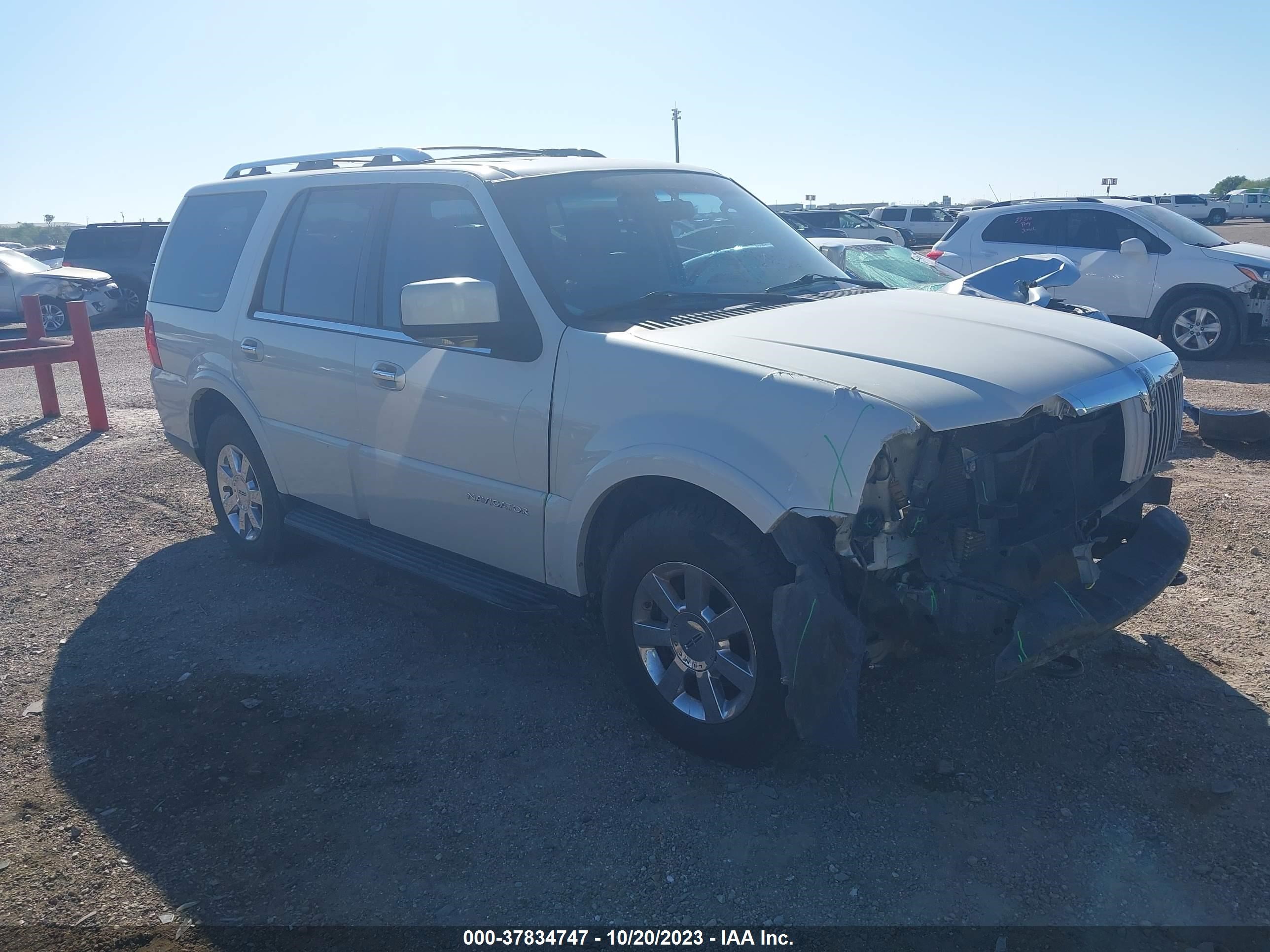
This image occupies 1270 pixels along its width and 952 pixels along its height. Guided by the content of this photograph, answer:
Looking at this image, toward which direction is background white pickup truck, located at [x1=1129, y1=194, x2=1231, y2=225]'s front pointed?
to the viewer's right

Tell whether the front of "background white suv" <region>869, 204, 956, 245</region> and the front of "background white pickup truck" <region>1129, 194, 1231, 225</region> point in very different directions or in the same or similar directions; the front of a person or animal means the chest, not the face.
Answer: same or similar directions

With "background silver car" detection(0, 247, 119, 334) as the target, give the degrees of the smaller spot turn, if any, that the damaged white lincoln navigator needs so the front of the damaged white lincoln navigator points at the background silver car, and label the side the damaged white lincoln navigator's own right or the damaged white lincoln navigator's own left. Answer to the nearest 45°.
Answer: approximately 180°

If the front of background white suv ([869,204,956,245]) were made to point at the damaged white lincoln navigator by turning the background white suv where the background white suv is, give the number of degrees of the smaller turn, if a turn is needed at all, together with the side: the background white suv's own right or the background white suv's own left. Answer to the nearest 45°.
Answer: approximately 90° to the background white suv's own right

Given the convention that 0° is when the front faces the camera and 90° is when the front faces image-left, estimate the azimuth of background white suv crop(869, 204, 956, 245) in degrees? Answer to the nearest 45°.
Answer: approximately 270°

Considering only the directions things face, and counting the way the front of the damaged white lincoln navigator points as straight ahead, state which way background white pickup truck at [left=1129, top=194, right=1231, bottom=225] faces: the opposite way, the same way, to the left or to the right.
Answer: the same way

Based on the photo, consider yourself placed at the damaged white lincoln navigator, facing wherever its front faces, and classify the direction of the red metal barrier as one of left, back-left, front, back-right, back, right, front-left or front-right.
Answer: back

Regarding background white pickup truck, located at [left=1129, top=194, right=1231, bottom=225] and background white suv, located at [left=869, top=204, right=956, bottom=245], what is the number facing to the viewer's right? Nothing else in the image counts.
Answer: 2

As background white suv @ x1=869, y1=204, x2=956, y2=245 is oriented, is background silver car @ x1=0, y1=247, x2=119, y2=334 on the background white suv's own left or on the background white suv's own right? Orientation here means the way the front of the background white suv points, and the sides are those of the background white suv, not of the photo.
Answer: on the background white suv's own right

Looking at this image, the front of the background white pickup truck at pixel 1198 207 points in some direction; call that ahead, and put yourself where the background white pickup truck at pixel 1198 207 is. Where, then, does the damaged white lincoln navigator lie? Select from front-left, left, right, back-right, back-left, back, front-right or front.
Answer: right
